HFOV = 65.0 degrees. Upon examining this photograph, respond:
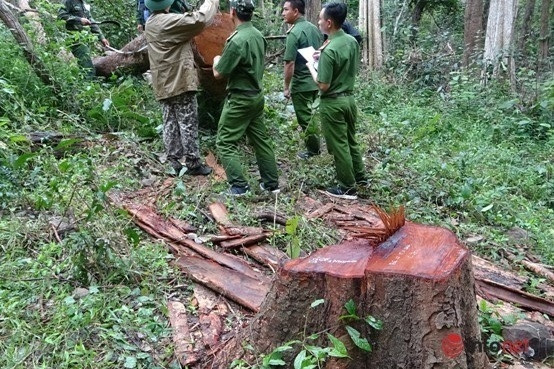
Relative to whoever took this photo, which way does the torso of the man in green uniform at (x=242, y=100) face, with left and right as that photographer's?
facing away from the viewer and to the left of the viewer

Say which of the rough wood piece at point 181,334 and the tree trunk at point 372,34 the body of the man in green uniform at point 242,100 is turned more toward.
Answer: the tree trunk

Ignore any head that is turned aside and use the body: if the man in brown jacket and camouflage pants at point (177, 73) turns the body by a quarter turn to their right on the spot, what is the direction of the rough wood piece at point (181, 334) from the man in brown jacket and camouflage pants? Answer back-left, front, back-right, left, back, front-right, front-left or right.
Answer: front-right

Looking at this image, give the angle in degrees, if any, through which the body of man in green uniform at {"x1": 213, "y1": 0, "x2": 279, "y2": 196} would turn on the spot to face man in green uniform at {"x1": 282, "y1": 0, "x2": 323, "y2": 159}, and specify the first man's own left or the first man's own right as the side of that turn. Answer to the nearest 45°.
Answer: approximately 90° to the first man's own right

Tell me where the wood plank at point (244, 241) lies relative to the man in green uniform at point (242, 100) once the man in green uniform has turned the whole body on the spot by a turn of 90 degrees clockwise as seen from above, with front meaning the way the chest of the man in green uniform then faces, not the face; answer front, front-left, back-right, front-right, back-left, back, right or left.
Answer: back-right

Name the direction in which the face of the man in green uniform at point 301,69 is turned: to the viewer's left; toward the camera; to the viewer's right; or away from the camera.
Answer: to the viewer's left

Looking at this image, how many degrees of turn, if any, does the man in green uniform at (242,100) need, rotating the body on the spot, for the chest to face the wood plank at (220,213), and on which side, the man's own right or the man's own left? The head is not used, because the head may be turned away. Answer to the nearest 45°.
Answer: approximately 135° to the man's own left

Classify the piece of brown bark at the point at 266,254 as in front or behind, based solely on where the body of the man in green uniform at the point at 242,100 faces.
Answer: behind

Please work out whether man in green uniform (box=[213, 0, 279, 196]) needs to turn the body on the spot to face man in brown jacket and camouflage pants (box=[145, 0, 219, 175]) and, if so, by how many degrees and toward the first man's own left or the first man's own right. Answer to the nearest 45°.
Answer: approximately 45° to the first man's own left

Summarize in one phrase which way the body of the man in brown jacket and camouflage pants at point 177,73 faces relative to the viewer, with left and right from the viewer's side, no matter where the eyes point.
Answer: facing away from the viewer and to the right of the viewer

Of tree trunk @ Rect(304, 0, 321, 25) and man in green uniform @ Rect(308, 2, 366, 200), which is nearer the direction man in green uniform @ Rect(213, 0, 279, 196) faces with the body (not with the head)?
the tree trunk

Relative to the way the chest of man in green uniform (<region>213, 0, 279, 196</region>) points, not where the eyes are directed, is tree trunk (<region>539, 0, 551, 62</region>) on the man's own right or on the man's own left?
on the man's own right
